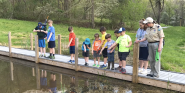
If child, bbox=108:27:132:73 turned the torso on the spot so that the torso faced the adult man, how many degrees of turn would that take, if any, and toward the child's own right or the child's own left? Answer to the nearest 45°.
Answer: approximately 90° to the child's own left

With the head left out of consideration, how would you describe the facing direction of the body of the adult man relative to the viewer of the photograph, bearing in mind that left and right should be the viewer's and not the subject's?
facing the viewer and to the left of the viewer

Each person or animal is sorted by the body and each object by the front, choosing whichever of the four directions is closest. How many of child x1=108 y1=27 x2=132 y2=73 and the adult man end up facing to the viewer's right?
0

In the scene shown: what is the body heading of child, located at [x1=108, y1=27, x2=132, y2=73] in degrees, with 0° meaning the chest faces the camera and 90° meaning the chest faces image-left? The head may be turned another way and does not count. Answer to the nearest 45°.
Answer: approximately 45°
